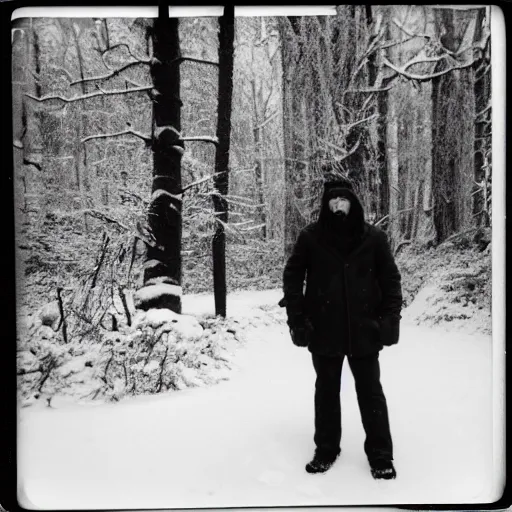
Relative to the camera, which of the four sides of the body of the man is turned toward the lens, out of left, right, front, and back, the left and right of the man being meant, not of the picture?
front

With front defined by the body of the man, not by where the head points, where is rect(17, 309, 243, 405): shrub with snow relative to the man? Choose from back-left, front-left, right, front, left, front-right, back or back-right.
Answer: right

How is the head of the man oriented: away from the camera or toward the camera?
toward the camera

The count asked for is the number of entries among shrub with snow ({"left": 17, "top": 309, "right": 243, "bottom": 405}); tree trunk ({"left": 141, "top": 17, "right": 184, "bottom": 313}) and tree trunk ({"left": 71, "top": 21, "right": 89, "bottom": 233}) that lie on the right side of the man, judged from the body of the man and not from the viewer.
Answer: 3
